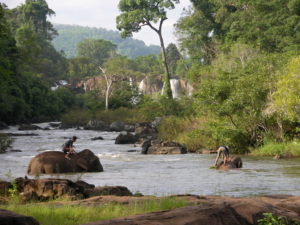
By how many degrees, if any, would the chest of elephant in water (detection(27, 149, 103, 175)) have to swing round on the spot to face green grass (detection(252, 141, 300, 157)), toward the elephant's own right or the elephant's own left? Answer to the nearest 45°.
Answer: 0° — it already faces it

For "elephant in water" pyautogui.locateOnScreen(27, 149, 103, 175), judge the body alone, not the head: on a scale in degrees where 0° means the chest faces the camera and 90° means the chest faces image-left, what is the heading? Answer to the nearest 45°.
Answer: approximately 270°

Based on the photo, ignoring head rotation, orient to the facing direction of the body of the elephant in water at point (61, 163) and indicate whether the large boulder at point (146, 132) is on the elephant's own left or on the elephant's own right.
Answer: on the elephant's own left

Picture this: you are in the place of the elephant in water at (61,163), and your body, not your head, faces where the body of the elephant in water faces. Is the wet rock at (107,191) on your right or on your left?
on your right

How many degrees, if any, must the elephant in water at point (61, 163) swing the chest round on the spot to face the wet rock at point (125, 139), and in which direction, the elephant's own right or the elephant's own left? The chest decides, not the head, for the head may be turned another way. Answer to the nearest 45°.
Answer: approximately 90° to the elephant's own left

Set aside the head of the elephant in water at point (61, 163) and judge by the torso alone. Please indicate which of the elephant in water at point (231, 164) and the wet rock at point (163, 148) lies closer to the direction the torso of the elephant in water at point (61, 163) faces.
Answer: the elephant in water

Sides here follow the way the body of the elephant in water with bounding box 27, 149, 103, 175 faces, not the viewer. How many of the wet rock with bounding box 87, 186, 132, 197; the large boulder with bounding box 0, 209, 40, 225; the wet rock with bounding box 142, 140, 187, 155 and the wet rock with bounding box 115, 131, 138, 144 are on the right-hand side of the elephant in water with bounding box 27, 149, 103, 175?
2

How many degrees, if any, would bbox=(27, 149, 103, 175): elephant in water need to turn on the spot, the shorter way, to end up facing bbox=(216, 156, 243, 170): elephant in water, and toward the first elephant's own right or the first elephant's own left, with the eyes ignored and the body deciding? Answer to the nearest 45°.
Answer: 0° — it already faces it

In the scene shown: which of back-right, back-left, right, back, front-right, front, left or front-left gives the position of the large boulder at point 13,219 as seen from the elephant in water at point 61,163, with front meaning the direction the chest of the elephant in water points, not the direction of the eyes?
right

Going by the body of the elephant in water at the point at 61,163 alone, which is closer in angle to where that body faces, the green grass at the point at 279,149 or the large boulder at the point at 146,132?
the green grass
